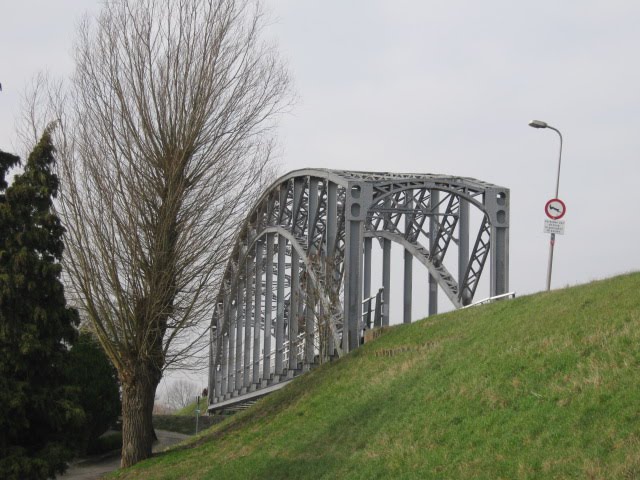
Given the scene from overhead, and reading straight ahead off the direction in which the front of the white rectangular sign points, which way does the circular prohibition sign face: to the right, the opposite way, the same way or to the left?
the same way

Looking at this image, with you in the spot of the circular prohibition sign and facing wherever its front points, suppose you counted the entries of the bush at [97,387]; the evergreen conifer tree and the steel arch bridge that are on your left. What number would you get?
0

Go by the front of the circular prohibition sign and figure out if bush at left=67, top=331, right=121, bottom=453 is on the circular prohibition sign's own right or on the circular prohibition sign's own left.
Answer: on the circular prohibition sign's own right

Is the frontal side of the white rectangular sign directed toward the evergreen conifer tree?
no

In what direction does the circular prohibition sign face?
toward the camera

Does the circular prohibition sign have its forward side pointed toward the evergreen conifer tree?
no

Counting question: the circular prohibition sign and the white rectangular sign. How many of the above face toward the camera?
2

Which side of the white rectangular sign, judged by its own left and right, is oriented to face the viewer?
front

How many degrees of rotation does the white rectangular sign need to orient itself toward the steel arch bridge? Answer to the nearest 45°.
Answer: approximately 135° to its right

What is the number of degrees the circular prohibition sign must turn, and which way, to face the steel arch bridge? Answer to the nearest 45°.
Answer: approximately 135° to its right

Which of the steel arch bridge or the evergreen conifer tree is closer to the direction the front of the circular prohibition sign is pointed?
the evergreen conifer tree
